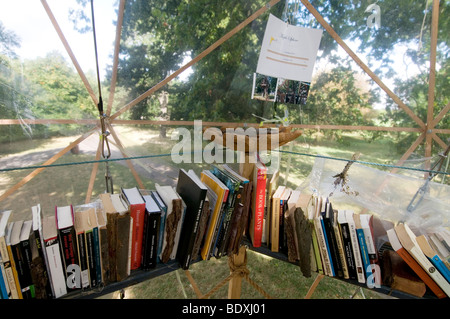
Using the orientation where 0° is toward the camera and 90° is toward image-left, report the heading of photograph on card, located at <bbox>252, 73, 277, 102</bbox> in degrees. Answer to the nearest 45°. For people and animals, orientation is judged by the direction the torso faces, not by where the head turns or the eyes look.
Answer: approximately 0°
